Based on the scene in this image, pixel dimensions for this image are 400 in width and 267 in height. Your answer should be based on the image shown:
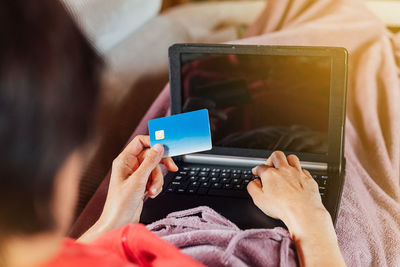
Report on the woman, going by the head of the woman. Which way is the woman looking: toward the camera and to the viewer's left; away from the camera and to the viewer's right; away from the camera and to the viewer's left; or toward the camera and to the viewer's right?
away from the camera and to the viewer's right

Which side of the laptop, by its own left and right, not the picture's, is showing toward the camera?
front

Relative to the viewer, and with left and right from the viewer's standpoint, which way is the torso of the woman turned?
facing away from the viewer and to the right of the viewer
